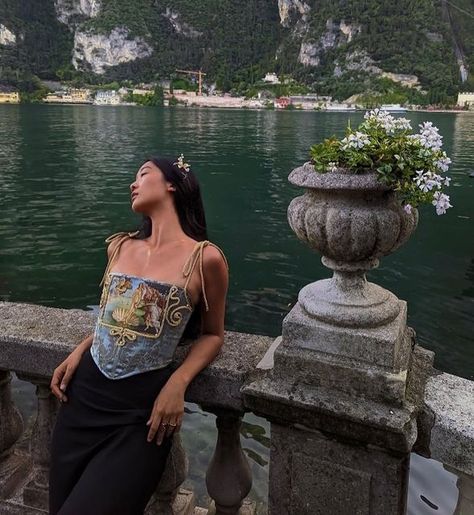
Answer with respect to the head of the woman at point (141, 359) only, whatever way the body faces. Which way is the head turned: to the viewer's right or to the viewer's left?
to the viewer's left

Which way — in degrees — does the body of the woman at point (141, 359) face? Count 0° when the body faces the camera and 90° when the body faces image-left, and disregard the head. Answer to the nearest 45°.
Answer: approximately 45°

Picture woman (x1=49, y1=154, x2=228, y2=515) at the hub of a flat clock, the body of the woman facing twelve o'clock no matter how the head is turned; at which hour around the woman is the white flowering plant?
The white flowering plant is roughly at 8 o'clock from the woman.

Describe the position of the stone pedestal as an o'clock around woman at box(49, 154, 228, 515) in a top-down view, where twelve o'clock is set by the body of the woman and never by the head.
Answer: The stone pedestal is roughly at 8 o'clock from the woman.

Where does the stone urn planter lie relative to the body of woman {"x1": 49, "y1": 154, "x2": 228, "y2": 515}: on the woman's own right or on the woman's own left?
on the woman's own left
